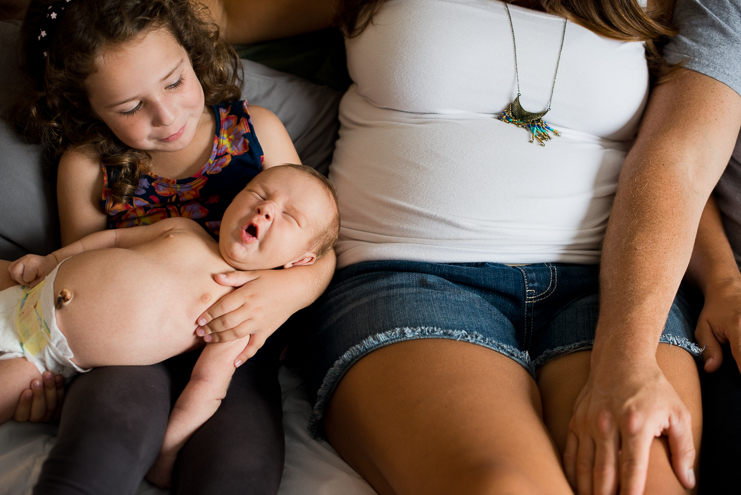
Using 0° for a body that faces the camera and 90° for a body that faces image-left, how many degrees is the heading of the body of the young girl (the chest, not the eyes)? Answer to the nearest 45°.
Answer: approximately 0°
